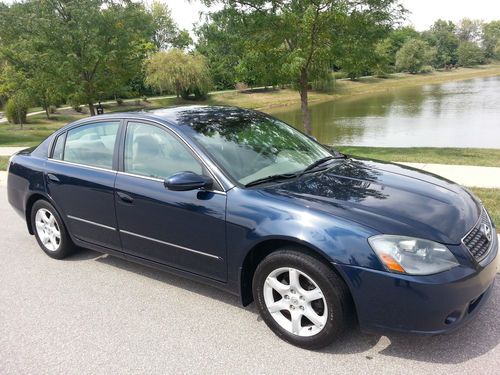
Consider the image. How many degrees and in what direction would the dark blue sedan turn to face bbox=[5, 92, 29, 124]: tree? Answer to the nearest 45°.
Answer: approximately 180°

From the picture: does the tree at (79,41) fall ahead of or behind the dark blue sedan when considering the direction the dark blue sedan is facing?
behind

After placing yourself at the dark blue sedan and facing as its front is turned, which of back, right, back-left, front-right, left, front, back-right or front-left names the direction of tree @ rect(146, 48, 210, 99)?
back-left

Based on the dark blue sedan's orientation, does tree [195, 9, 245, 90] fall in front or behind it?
behind

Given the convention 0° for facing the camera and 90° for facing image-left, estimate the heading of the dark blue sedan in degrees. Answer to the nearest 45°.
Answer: approximately 315°

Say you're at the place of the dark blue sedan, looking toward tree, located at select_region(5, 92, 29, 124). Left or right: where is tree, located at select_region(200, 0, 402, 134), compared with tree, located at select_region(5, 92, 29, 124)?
right

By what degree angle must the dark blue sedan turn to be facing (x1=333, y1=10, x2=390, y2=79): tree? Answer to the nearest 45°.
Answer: approximately 135° to its left

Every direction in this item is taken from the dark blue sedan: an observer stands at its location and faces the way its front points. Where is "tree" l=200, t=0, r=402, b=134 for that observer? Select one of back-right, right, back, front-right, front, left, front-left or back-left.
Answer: back-left
